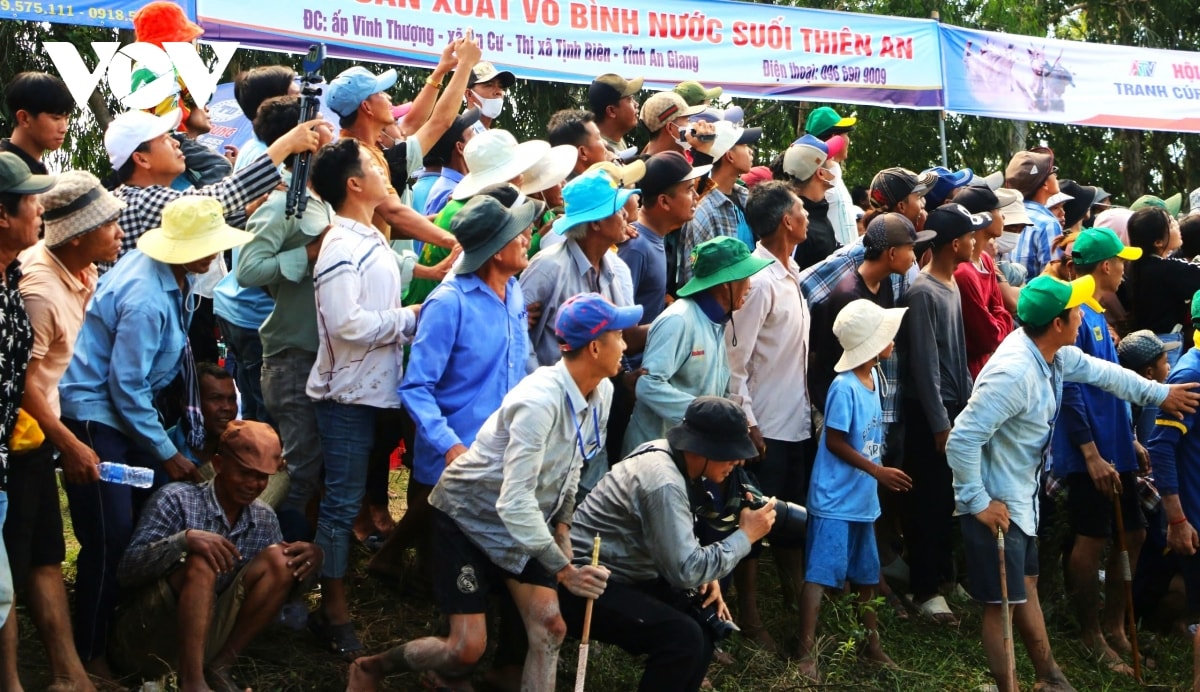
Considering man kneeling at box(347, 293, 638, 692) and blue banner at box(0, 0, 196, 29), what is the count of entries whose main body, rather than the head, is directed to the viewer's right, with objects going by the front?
1

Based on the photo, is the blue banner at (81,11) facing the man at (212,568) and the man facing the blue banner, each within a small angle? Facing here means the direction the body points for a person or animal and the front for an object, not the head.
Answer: no

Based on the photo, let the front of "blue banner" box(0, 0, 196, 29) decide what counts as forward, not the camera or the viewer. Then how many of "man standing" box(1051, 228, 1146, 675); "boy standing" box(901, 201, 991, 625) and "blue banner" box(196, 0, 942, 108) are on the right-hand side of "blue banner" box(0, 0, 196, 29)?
0

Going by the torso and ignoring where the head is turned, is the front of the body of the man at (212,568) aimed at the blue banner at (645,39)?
no

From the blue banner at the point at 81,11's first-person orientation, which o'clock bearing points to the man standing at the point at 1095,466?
The man standing is roughly at 10 o'clock from the blue banner.

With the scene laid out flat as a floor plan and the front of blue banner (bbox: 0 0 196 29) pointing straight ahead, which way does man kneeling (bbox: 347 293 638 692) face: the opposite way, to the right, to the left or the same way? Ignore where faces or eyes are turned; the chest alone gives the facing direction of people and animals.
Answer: to the left

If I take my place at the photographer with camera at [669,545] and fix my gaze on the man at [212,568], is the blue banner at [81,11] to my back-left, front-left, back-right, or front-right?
front-right

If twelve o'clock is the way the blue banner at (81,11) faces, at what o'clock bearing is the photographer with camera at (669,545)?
The photographer with camera is roughly at 11 o'clock from the blue banner.

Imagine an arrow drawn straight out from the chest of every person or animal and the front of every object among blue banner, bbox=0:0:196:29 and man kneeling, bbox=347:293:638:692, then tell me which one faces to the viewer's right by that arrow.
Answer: the man kneeling

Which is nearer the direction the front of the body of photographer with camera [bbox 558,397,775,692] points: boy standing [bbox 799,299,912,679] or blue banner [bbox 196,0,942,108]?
the boy standing

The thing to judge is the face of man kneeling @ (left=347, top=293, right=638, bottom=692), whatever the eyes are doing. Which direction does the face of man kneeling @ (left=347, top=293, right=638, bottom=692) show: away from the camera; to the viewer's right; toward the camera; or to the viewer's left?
to the viewer's right

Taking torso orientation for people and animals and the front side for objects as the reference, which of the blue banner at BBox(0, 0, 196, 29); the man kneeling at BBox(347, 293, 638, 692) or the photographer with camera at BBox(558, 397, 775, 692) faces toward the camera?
the blue banner

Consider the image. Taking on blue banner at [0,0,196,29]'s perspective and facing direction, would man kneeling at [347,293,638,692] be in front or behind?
in front

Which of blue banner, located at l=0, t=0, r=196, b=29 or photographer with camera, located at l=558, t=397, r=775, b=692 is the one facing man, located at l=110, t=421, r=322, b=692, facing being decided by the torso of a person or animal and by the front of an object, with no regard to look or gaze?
the blue banner

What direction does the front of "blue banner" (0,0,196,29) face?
toward the camera

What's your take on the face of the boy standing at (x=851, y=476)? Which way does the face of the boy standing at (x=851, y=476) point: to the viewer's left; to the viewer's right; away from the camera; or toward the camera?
to the viewer's right

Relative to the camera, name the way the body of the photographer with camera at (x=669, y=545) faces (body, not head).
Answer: to the viewer's right

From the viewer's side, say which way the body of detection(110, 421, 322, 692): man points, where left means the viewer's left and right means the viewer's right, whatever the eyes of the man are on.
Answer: facing the viewer and to the right of the viewer
